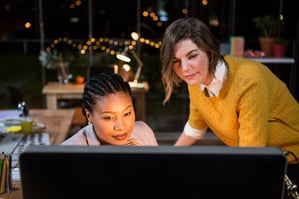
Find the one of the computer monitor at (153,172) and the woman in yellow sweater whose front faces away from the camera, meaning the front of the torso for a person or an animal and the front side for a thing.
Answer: the computer monitor

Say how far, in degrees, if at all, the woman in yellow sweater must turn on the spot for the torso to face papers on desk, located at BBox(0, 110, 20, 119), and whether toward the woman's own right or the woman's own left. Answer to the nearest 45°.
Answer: approximately 90° to the woman's own right

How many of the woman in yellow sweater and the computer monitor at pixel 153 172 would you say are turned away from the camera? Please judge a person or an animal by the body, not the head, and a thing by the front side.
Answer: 1

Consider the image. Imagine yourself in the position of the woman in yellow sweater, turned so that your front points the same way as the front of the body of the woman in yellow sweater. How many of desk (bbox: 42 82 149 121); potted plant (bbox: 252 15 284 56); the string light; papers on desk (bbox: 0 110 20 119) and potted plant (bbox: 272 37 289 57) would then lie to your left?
0

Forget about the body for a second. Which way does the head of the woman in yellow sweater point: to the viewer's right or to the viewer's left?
to the viewer's left

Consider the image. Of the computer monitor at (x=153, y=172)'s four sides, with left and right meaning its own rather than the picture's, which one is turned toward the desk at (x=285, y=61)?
front

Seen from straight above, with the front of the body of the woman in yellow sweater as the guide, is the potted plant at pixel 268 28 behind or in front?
behind

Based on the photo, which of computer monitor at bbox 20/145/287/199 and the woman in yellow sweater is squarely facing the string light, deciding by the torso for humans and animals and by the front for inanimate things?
the computer monitor

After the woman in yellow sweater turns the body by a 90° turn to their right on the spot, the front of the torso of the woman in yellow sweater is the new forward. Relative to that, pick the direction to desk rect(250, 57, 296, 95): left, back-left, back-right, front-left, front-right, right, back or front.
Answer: front-right

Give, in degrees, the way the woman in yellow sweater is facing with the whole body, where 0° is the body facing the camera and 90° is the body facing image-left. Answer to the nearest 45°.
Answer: approximately 45°

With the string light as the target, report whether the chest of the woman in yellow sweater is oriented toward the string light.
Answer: no

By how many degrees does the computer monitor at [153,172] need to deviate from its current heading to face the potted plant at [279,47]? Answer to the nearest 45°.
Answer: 0° — it already faces it

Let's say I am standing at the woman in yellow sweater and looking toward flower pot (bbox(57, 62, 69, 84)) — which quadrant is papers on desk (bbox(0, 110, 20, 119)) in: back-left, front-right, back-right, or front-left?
front-left

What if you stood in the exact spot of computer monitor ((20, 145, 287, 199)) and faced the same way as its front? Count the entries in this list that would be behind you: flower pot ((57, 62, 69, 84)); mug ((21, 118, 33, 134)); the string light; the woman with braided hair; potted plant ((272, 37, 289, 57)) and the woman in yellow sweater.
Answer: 0

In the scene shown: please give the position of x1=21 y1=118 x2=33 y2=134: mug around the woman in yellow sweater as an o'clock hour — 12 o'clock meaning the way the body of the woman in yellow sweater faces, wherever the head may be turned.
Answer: The mug is roughly at 3 o'clock from the woman in yellow sweater.

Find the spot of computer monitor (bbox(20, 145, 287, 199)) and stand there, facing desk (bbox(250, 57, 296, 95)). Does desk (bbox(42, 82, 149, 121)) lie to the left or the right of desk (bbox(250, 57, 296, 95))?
left

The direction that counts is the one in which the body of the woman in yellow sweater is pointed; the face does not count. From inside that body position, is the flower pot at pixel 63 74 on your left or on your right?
on your right

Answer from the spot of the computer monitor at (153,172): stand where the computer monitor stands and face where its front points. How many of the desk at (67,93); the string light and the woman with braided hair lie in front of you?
3

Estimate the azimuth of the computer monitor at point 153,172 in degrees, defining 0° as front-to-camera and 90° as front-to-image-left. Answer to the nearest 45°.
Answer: approximately 180°

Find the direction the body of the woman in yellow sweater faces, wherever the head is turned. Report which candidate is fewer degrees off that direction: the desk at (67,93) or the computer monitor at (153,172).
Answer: the computer monitor
